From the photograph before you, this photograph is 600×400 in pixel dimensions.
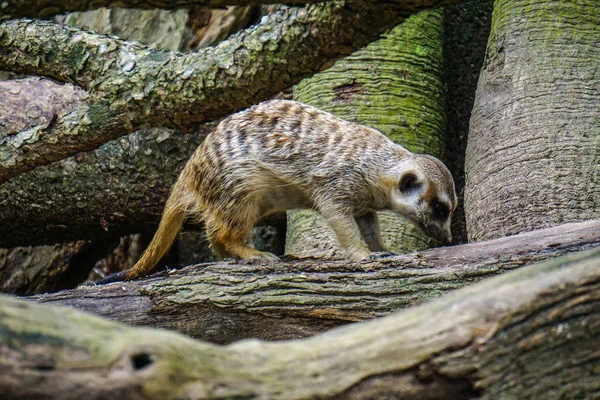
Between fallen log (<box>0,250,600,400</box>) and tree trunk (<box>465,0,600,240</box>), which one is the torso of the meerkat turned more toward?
the tree trunk

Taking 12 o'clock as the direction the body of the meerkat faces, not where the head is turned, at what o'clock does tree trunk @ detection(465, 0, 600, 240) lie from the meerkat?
The tree trunk is roughly at 12 o'clock from the meerkat.

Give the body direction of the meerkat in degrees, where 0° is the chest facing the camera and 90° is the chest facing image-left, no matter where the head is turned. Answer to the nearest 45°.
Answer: approximately 270°

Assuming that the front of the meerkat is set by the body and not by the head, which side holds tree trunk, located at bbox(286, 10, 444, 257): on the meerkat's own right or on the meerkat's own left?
on the meerkat's own left
